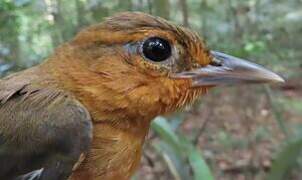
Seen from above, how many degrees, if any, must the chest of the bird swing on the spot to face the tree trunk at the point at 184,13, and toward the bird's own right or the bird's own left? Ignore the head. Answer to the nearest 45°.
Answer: approximately 90° to the bird's own left

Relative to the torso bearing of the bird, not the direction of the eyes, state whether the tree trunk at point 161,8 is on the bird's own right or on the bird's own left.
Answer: on the bird's own left

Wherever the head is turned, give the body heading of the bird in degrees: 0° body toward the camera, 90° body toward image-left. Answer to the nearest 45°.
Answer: approximately 270°
